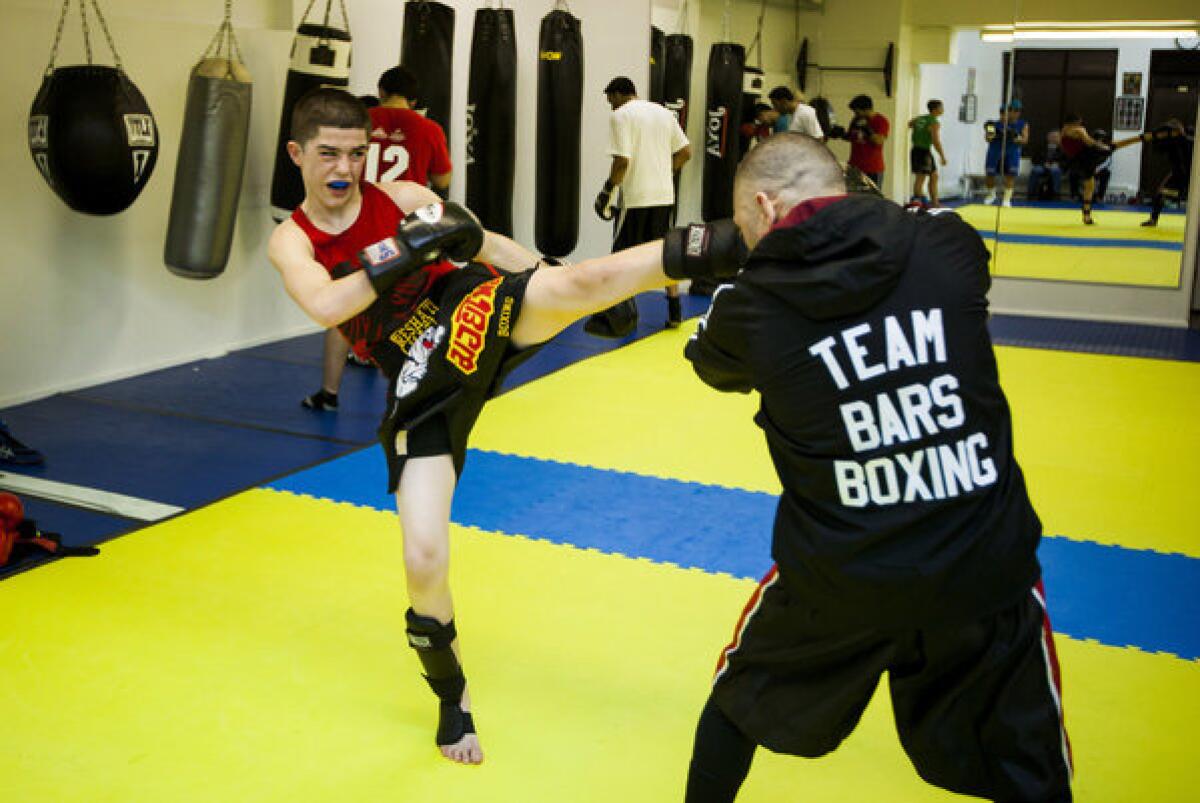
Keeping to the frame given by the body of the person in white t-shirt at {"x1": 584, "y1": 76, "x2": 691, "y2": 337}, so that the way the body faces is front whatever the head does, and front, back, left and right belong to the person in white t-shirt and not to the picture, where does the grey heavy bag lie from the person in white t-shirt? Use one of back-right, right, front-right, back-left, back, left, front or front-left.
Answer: left

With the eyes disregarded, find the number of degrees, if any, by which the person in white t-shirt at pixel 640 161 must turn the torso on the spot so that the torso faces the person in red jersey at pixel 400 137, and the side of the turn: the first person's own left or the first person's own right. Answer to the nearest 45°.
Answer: approximately 90° to the first person's own left

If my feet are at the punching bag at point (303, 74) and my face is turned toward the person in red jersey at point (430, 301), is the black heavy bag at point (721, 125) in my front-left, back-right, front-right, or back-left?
back-left

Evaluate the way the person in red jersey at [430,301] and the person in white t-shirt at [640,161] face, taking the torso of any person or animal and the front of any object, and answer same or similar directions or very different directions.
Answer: very different directions

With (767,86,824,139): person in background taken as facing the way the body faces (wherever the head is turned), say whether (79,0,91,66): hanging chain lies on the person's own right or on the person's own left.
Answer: on the person's own left

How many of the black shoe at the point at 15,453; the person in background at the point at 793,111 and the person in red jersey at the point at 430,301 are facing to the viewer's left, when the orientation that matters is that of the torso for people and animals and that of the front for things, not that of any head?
1

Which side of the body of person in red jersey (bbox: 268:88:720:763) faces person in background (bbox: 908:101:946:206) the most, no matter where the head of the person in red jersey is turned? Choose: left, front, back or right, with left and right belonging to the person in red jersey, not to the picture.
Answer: left

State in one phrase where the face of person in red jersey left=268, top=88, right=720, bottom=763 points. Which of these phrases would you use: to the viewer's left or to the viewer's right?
to the viewer's right
